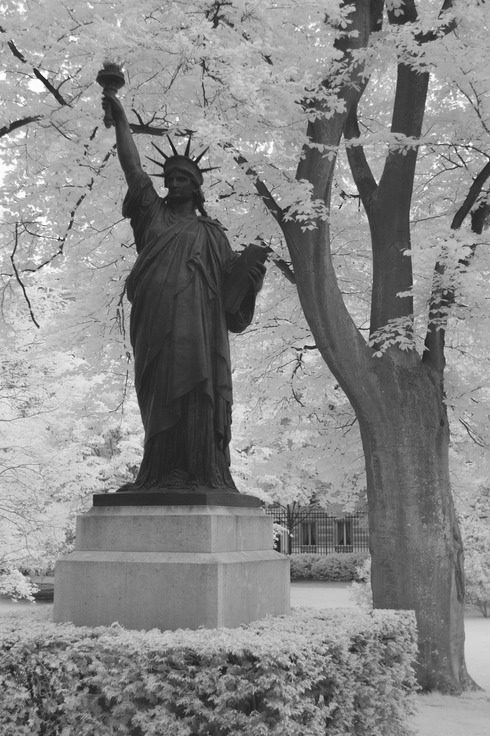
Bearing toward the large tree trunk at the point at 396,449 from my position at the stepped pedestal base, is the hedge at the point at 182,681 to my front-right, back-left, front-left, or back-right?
back-right

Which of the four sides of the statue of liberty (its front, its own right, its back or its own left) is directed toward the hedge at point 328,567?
back

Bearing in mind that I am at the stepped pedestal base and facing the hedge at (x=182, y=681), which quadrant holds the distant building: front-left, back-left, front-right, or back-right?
back-left

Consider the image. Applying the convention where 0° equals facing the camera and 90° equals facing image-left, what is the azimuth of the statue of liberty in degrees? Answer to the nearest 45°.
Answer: approximately 0°

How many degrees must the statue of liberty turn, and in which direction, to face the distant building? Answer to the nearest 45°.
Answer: approximately 180°

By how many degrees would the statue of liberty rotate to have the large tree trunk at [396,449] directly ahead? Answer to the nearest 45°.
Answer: approximately 135° to its left
